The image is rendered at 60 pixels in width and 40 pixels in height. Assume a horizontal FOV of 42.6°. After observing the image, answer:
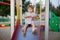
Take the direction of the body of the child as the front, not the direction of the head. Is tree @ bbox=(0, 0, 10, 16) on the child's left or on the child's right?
on the child's right

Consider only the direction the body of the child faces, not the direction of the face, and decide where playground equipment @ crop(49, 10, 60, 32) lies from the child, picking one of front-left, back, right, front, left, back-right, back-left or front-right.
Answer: left

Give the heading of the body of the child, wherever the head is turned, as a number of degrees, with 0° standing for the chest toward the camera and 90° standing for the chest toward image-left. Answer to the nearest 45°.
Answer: approximately 0°

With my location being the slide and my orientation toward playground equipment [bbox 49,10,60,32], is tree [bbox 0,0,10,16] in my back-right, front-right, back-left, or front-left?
front-left
